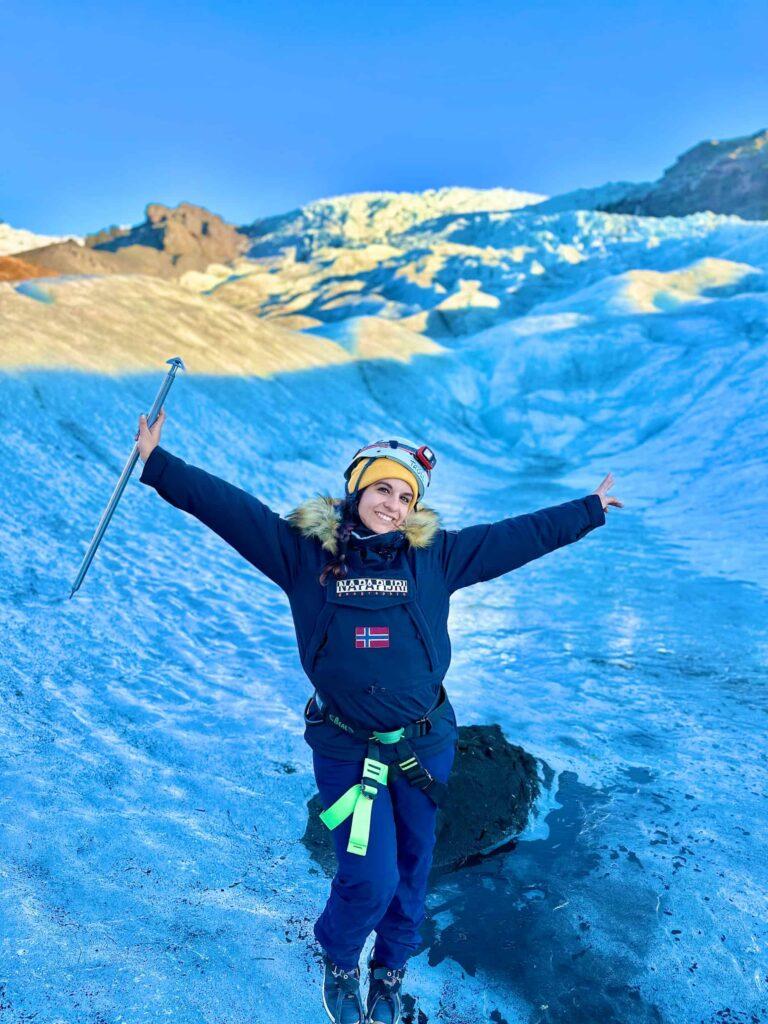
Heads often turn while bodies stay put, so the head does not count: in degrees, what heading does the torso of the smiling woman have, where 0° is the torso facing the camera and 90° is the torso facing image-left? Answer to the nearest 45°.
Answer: approximately 0°

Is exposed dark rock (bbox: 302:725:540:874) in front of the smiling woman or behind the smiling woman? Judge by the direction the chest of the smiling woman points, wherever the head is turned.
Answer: behind
